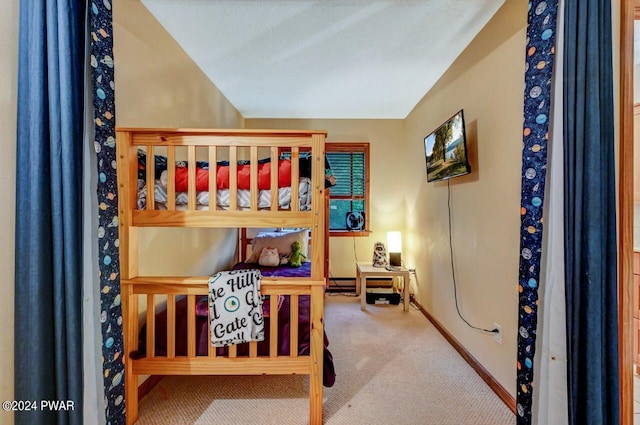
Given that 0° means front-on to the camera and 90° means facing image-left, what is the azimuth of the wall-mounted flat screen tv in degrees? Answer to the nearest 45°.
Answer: approximately 45°

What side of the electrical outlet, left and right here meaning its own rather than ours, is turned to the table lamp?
right

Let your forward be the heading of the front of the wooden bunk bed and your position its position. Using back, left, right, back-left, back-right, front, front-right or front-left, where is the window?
back-left

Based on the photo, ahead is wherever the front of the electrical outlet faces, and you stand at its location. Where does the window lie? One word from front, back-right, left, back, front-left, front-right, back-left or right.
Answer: right

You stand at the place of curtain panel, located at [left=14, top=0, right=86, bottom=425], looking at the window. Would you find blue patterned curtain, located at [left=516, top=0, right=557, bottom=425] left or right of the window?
right

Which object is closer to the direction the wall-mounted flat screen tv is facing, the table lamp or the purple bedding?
the purple bedding

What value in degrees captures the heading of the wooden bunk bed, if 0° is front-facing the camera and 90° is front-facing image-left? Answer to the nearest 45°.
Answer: approximately 0°

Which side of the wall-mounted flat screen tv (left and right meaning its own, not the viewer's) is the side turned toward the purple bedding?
front

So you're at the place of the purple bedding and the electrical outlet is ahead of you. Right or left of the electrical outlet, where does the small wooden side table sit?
left
